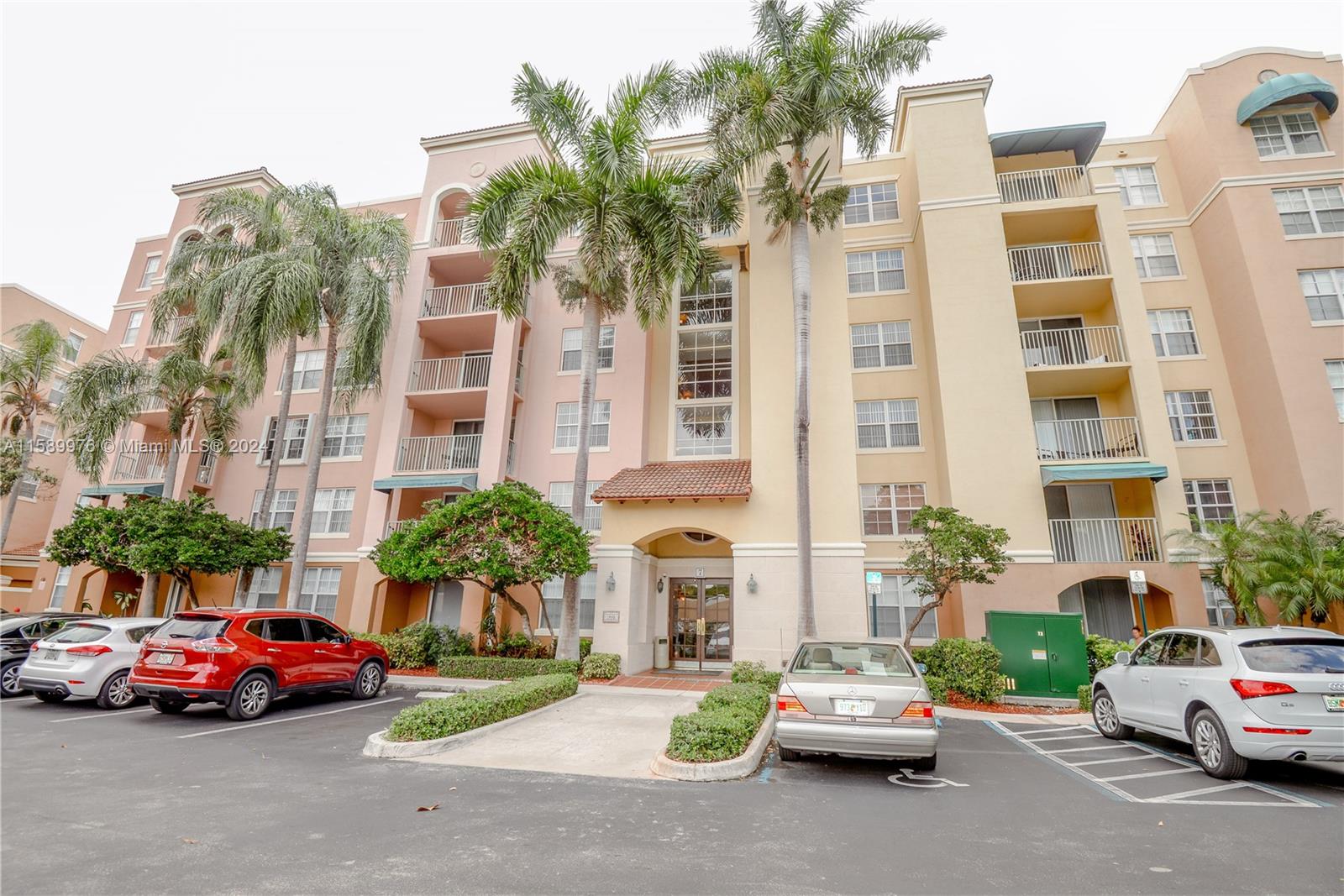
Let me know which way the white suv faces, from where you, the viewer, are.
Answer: facing away from the viewer and to the left of the viewer

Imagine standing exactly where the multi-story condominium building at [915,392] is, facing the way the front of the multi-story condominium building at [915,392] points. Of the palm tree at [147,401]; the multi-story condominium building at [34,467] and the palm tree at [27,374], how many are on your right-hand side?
3

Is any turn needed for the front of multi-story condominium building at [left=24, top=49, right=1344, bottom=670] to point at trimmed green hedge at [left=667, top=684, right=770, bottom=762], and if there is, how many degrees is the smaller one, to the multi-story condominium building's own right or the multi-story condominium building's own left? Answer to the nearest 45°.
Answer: approximately 45° to the multi-story condominium building's own right

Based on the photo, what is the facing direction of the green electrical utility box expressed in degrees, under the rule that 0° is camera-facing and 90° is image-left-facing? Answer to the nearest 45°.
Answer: approximately 0°

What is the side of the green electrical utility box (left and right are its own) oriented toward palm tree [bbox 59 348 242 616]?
right

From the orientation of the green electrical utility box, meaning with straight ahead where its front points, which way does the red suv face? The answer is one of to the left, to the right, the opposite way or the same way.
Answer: the opposite way

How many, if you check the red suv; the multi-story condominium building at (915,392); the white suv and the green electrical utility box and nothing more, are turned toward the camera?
2

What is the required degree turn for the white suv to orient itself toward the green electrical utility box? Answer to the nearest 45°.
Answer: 0° — it already faces it

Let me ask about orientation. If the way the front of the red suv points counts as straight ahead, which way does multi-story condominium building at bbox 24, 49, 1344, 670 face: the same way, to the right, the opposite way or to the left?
the opposite way

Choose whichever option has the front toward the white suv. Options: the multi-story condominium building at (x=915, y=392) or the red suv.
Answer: the multi-story condominium building
